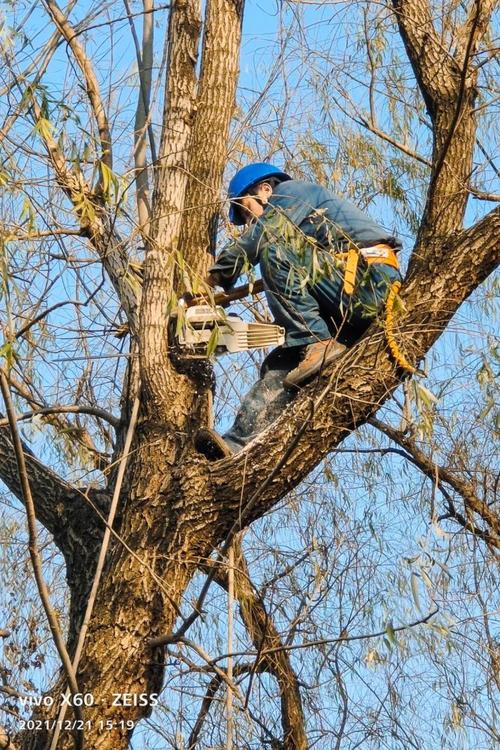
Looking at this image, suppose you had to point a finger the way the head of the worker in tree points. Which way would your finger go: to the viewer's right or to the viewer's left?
to the viewer's left

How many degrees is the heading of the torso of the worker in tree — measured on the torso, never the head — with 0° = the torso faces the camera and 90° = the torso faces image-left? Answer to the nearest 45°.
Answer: approximately 90°
